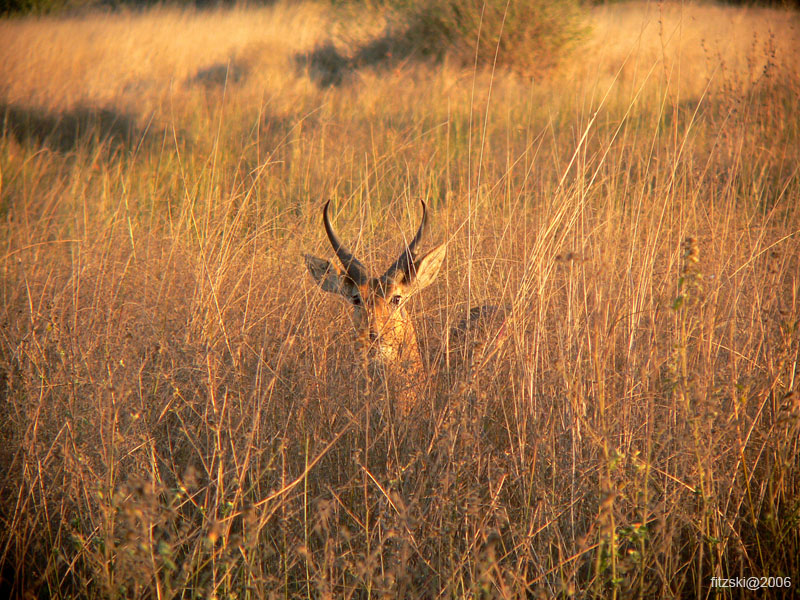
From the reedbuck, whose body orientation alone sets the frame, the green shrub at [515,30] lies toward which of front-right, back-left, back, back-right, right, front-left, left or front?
back-right

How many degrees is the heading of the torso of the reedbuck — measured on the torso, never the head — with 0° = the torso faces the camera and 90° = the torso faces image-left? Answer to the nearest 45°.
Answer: approximately 45°
